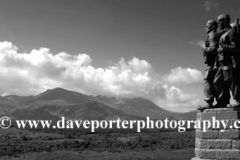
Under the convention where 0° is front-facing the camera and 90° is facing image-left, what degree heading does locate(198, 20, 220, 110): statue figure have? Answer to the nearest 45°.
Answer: approximately 90°

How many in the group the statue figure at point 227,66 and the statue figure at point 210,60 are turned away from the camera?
0
